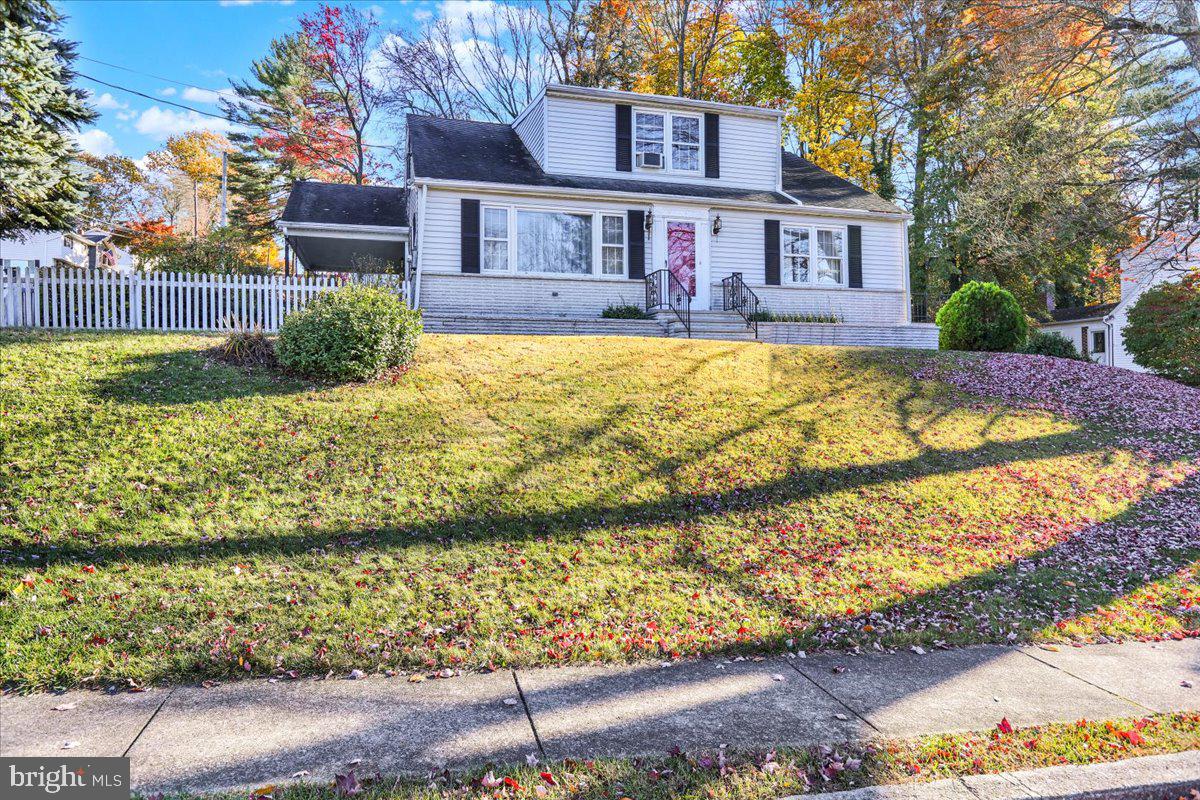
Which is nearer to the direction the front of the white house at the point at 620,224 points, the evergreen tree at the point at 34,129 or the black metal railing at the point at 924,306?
the evergreen tree

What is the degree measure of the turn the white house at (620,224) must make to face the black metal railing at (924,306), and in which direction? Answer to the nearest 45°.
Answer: approximately 135° to its left

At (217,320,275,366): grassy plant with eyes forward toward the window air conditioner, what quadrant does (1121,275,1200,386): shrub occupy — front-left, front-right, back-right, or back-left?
front-right

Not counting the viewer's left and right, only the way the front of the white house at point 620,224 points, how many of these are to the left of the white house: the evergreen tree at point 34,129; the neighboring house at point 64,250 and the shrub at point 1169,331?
1

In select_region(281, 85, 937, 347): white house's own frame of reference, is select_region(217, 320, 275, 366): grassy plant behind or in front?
in front

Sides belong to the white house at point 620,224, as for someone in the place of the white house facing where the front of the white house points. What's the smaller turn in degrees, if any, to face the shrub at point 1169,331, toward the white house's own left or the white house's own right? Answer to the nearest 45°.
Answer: approximately 90° to the white house's own left

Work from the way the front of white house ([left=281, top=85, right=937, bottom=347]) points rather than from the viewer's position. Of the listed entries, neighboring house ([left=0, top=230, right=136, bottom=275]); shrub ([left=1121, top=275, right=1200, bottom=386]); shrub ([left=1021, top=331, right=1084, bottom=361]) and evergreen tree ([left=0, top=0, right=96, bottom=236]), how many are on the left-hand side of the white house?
2

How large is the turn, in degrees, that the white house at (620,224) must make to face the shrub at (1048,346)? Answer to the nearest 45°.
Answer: approximately 90° to its left

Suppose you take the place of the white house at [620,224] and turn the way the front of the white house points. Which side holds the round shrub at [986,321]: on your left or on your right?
on your left

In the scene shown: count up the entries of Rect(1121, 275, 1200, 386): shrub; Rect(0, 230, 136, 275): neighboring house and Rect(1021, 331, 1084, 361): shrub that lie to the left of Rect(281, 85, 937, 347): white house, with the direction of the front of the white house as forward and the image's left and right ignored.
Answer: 2

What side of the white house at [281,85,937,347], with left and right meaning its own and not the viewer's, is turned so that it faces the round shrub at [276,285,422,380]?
front

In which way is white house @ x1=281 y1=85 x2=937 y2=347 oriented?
toward the camera

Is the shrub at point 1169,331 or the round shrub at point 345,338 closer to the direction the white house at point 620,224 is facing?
the round shrub

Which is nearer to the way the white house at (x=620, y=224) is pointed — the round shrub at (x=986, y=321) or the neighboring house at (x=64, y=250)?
the round shrub
